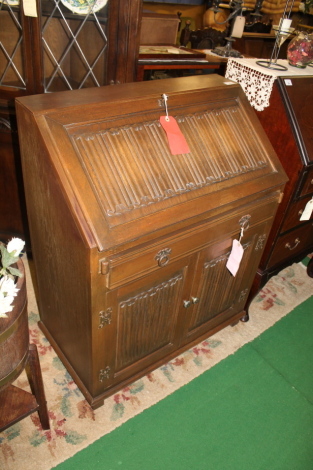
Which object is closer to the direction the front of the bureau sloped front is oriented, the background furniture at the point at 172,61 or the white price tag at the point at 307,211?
the white price tag

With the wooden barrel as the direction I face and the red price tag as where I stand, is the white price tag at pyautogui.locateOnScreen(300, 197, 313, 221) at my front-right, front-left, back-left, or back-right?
back-left

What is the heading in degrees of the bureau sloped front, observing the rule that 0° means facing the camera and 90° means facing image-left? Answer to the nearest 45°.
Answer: approximately 315°

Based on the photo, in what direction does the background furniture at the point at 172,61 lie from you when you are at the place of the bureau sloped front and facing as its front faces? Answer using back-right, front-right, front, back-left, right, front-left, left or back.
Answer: back-left

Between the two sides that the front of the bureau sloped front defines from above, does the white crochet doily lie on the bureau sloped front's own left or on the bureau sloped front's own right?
on the bureau sloped front's own left

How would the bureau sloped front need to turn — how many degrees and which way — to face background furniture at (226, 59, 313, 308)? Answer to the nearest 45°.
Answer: approximately 90° to its left

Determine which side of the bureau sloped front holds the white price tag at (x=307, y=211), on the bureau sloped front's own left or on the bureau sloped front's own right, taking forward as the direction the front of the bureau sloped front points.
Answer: on the bureau sloped front's own left
